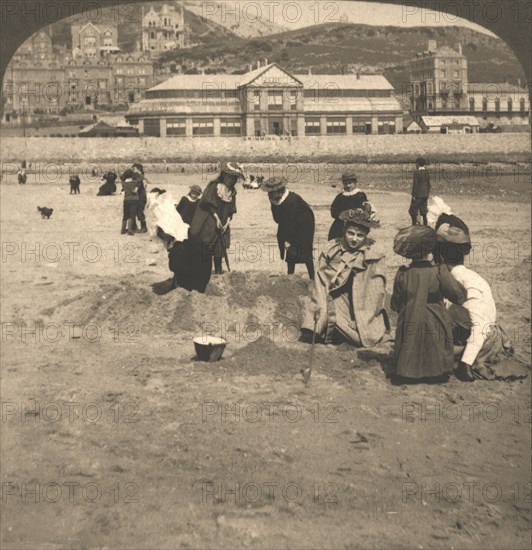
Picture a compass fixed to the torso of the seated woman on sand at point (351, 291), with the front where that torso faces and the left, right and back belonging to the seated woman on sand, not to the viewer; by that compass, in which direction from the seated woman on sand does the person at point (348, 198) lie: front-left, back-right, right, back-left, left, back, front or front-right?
back

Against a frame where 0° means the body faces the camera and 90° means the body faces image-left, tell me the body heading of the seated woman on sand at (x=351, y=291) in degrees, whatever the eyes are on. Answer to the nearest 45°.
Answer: approximately 0°

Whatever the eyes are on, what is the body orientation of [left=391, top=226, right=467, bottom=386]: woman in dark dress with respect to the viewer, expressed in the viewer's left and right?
facing away from the viewer

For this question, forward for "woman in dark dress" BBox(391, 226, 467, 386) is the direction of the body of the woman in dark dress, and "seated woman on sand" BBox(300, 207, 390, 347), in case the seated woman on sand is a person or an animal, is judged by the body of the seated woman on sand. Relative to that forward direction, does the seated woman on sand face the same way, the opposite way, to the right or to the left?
the opposite way

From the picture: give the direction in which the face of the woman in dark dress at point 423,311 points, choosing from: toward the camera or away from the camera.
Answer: away from the camera

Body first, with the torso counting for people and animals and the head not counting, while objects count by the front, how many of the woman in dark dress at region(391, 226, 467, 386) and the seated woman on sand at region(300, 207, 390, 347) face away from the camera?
1

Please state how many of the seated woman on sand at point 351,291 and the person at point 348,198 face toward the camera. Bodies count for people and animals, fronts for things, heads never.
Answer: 2

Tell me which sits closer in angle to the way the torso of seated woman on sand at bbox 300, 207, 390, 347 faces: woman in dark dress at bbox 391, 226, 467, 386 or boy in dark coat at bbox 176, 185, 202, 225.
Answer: the woman in dark dress

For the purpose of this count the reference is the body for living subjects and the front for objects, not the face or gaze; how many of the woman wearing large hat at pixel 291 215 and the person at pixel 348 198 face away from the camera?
0

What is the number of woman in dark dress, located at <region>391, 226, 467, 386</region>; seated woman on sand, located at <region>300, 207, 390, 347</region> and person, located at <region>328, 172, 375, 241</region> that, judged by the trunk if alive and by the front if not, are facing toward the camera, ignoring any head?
2

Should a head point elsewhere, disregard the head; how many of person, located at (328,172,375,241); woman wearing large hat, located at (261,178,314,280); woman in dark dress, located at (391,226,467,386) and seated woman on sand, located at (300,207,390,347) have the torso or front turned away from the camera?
1
